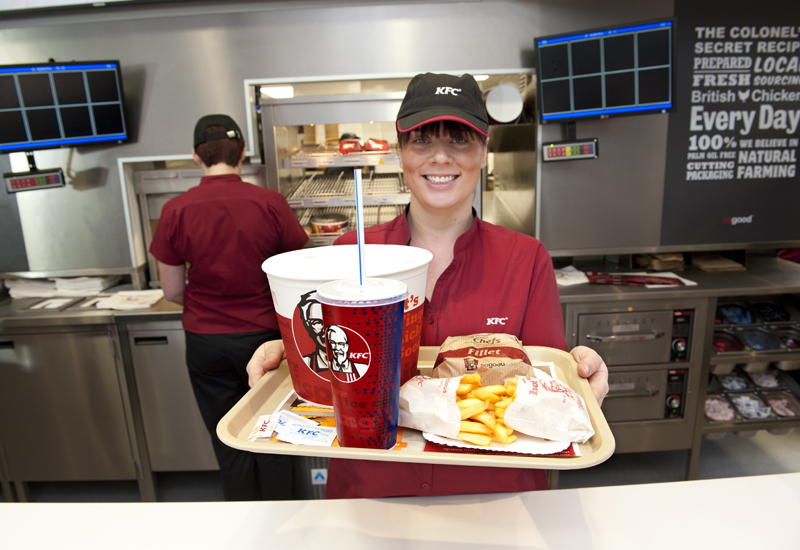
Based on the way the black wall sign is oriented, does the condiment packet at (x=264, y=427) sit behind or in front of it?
in front

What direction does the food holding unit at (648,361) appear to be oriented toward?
toward the camera

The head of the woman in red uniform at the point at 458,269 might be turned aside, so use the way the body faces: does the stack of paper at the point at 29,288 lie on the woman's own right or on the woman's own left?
on the woman's own right

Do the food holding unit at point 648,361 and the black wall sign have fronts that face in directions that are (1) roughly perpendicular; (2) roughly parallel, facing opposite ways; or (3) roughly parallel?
roughly parallel

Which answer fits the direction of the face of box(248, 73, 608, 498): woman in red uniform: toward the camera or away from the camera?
toward the camera

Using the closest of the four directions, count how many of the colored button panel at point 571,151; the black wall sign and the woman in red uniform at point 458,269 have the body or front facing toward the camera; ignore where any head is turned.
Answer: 3

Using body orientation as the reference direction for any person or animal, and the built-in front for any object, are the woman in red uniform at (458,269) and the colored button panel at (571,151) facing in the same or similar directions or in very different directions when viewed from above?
same or similar directions

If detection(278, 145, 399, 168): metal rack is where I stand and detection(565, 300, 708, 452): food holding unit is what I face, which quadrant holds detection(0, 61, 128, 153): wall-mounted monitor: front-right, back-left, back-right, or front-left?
back-right

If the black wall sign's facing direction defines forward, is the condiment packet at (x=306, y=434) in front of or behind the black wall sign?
in front

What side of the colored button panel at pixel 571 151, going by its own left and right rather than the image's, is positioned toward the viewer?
front

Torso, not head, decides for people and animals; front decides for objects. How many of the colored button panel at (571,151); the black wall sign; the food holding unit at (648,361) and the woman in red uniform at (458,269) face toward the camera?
4

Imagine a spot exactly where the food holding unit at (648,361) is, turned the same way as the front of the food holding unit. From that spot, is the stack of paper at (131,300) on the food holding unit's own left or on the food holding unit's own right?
on the food holding unit's own right

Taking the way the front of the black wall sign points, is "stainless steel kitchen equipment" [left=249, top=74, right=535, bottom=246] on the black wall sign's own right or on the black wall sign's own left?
on the black wall sign's own right

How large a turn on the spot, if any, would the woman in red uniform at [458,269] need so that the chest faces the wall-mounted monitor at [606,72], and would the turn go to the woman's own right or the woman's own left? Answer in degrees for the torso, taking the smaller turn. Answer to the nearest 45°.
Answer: approximately 135° to the woman's own left

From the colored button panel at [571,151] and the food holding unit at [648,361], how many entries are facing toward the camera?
2
